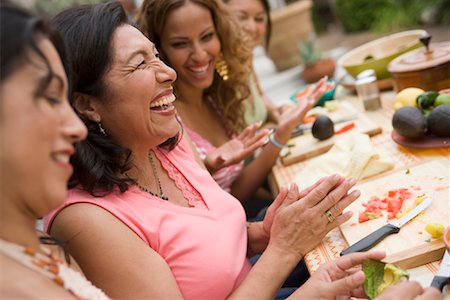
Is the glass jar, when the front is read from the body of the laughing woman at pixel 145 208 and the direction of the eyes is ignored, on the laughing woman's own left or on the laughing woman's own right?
on the laughing woman's own left

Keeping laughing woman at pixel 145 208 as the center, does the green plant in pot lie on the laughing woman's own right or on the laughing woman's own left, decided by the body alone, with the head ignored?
on the laughing woman's own left

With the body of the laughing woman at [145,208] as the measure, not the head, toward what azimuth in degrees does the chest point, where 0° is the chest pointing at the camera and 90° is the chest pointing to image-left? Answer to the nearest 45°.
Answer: approximately 315°

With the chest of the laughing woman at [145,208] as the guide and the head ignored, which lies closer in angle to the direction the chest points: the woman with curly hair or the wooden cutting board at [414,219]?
the wooden cutting board
